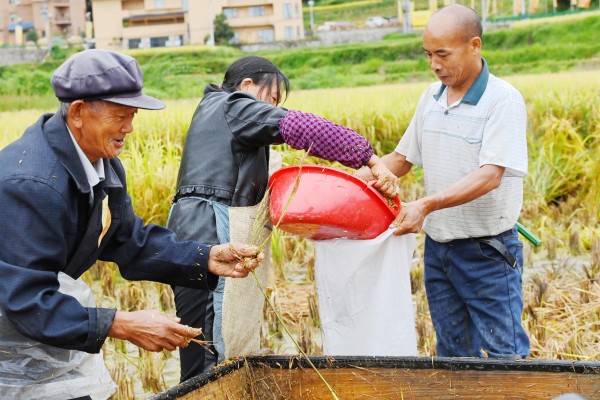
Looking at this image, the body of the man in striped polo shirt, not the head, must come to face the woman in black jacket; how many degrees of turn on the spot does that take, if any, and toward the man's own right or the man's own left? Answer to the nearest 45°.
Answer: approximately 45° to the man's own right

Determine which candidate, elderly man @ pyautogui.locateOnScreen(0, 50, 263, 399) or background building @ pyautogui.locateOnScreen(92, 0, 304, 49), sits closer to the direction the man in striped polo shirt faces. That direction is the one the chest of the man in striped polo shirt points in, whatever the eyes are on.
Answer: the elderly man

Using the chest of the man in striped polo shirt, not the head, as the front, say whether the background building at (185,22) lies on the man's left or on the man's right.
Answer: on the man's right

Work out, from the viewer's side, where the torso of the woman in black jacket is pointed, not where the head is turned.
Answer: to the viewer's right

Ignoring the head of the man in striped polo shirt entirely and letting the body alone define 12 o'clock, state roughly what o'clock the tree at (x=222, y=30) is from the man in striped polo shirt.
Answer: The tree is roughly at 4 o'clock from the man in striped polo shirt.

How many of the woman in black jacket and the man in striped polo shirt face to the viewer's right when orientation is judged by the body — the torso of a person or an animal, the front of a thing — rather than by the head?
1

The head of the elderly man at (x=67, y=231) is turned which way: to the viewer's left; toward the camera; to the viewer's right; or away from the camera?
to the viewer's right

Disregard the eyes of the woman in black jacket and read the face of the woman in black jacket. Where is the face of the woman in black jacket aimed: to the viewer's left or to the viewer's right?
to the viewer's right

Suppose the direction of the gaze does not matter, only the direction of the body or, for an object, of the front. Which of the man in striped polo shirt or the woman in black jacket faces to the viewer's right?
the woman in black jacket

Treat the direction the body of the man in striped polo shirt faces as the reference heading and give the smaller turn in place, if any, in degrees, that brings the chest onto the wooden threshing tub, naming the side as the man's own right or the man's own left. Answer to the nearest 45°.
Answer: approximately 45° to the man's own left

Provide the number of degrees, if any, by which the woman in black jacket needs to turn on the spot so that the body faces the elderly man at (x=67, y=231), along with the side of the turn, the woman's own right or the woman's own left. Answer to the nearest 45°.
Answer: approximately 90° to the woman's own right

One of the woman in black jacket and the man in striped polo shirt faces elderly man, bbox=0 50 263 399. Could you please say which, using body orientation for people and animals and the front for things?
the man in striped polo shirt

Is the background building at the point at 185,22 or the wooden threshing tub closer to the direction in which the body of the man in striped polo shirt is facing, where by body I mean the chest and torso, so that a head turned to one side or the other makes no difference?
the wooden threshing tub

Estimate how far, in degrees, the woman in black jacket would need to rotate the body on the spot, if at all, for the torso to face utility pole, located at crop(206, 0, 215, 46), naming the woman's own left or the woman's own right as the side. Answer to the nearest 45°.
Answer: approximately 90° to the woman's own left

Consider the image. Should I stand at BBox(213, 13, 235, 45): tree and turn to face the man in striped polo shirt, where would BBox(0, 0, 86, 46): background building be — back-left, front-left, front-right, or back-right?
back-right
